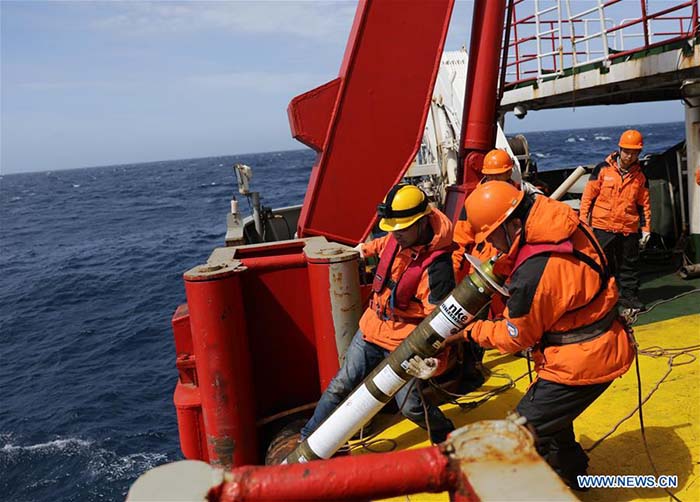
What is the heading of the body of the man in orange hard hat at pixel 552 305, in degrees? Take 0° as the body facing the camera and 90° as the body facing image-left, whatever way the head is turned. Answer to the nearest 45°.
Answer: approximately 90°

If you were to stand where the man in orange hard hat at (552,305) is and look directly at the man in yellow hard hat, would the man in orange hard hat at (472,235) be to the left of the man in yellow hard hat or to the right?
right

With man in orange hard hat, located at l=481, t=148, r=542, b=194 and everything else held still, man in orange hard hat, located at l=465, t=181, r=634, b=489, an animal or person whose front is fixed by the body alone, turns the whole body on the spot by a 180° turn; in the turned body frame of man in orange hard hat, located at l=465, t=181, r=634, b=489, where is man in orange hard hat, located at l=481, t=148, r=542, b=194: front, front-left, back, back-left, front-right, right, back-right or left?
left

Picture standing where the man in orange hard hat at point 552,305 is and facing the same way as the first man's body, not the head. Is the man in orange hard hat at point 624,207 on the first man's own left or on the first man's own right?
on the first man's own right

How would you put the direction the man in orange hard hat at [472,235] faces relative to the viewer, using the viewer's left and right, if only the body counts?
facing the viewer and to the left of the viewer

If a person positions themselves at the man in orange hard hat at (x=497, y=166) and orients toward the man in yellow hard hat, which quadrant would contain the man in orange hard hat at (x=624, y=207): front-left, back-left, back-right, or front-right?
back-left

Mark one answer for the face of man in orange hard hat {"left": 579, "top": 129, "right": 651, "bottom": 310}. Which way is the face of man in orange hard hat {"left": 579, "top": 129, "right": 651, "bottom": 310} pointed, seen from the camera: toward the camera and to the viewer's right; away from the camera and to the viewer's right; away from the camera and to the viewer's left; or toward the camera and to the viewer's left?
toward the camera and to the viewer's left
